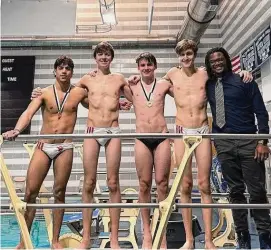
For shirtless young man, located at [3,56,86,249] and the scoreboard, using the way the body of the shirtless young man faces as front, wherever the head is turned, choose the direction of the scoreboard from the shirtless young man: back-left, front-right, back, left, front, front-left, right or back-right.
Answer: back

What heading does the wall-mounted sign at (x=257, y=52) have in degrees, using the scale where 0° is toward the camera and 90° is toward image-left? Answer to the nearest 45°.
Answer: approximately 45°

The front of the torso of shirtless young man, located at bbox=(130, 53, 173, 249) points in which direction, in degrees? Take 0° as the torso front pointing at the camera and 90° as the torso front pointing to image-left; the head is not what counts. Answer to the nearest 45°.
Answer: approximately 0°

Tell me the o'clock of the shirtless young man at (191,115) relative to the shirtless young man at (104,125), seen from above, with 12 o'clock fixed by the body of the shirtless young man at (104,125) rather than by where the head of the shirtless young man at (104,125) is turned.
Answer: the shirtless young man at (191,115) is roughly at 9 o'clock from the shirtless young man at (104,125).

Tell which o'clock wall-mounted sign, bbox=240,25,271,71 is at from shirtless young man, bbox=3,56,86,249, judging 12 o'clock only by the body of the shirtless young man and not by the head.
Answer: The wall-mounted sign is roughly at 8 o'clock from the shirtless young man.

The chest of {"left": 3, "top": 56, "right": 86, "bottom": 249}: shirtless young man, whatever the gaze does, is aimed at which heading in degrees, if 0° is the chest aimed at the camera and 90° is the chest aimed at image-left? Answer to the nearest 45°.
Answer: approximately 0°

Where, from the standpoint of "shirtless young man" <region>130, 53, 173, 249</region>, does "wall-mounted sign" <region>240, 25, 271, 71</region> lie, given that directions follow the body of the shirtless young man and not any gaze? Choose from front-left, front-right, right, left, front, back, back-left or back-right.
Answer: back-left
